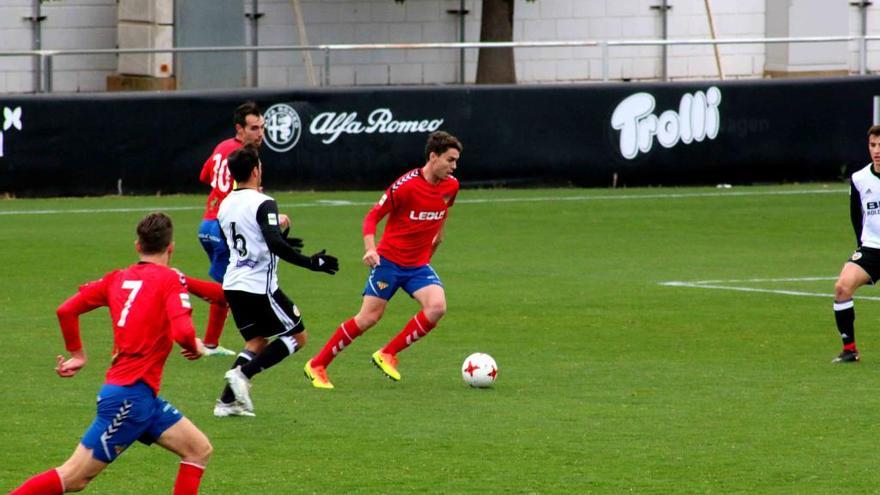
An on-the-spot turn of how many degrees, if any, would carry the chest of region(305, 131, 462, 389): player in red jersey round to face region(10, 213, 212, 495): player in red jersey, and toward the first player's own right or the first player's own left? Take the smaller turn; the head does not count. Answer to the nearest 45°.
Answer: approximately 45° to the first player's own right

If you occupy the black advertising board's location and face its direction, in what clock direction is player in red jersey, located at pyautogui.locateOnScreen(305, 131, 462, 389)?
The player in red jersey is roughly at 12 o'clock from the black advertising board.

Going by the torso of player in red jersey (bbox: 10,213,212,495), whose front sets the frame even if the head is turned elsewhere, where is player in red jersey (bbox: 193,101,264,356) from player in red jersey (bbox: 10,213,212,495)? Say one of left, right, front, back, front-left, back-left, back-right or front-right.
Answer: front-left

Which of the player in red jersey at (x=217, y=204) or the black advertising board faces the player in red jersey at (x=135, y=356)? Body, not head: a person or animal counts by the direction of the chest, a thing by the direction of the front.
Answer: the black advertising board

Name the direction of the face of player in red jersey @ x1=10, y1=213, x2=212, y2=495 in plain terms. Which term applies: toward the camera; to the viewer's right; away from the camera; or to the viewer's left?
away from the camera

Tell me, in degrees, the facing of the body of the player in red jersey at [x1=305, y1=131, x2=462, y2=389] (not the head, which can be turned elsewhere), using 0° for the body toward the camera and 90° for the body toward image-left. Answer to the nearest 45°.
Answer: approximately 315°

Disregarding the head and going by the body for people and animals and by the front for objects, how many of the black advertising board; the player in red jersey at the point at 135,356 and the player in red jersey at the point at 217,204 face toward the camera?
1

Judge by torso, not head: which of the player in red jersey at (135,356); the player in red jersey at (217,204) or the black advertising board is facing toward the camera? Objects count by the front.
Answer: the black advertising board

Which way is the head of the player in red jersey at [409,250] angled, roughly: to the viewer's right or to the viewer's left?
to the viewer's right

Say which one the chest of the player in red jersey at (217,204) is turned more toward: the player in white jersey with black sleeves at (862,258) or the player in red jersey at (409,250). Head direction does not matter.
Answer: the player in white jersey with black sleeves

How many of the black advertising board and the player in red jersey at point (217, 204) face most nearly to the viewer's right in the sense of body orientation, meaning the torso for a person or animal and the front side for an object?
1

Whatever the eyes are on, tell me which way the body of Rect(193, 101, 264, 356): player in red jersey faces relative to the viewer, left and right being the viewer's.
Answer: facing to the right of the viewer

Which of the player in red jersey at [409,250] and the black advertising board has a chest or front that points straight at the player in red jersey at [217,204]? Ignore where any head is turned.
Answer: the black advertising board

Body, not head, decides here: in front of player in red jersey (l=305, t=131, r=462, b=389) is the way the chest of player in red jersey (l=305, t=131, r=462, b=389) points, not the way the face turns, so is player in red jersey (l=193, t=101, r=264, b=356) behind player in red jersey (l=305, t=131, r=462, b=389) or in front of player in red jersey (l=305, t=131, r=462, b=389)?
behind

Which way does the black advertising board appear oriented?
toward the camera

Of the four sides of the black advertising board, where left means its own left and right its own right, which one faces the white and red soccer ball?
front
